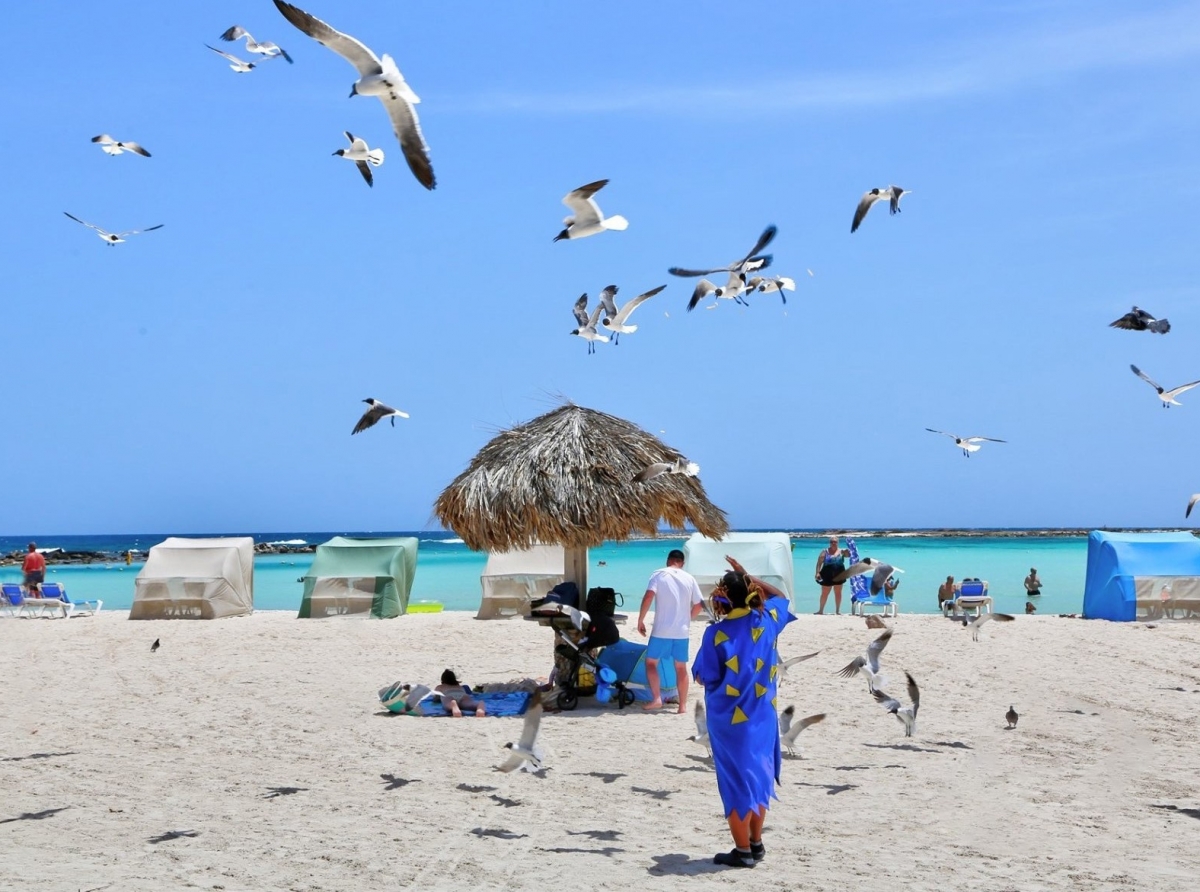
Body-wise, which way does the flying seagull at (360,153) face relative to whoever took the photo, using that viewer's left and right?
facing to the left of the viewer

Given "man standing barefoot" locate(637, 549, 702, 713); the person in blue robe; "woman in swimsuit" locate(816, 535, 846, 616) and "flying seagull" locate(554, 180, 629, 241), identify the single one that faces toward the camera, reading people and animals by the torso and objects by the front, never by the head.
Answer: the woman in swimsuit

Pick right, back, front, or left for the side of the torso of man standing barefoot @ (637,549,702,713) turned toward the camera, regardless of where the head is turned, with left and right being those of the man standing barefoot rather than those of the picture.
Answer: back

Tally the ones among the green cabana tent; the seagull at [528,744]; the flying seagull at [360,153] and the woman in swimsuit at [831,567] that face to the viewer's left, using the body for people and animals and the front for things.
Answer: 2

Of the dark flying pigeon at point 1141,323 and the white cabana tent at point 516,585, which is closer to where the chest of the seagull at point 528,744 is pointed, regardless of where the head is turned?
the white cabana tent

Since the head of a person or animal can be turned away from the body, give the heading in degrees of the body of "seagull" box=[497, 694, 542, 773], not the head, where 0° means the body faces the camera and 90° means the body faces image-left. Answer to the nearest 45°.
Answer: approximately 90°

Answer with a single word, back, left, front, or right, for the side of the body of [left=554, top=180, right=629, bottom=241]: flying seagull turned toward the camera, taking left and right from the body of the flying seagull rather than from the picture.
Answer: left

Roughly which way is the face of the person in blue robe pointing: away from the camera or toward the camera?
away from the camera

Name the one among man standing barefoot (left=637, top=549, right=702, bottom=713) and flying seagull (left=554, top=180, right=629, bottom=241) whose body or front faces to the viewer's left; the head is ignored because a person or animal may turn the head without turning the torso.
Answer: the flying seagull
